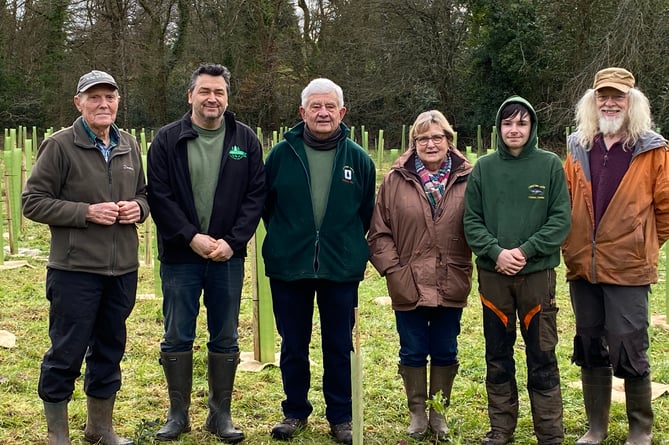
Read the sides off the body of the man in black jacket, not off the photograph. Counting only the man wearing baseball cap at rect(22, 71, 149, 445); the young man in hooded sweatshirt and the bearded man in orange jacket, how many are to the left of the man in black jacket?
2

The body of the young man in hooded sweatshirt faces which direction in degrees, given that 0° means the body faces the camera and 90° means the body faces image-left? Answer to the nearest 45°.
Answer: approximately 0°

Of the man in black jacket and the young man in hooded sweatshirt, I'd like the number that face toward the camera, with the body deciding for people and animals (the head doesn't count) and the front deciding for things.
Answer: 2

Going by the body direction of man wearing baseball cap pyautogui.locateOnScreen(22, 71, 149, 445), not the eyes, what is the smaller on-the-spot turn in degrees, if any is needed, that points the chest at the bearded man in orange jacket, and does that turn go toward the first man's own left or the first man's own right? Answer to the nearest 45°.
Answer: approximately 45° to the first man's own left

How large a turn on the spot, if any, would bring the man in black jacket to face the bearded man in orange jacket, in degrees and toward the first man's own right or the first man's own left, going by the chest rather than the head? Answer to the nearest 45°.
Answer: approximately 90° to the first man's own left

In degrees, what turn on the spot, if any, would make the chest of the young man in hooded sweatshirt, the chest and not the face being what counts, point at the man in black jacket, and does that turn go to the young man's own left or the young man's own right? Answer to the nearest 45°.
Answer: approximately 90° to the young man's own right

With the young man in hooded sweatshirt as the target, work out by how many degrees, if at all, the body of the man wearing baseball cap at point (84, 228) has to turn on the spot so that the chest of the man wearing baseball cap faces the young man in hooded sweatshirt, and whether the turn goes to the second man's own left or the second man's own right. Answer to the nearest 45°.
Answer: approximately 45° to the second man's own left

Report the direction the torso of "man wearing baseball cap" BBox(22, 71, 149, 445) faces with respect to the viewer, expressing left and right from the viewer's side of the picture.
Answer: facing the viewer and to the right of the viewer

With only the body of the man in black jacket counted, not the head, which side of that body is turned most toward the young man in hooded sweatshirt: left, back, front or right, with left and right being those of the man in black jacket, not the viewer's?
left
